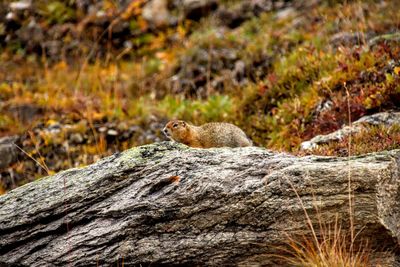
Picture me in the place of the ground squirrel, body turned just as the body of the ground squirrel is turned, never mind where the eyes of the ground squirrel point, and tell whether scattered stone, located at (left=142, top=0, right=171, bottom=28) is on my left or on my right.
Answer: on my right

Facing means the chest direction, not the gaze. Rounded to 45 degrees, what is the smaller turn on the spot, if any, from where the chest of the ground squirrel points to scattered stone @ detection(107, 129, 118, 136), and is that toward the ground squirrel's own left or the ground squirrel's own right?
approximately 45° to the ground squirrel's own right

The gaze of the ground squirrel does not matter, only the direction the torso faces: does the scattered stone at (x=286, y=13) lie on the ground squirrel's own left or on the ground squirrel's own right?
on the ground squirrel's own right

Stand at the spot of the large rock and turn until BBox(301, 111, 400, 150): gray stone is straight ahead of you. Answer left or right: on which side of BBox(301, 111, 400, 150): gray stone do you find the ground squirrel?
left

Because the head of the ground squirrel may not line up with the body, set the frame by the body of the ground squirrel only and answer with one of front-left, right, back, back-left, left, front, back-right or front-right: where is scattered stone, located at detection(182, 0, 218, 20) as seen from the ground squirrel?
right

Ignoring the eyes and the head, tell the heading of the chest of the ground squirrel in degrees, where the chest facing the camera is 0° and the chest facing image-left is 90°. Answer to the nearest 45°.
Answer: approximately 90°

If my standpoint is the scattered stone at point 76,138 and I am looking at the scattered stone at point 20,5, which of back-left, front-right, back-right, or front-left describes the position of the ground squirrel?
back-right

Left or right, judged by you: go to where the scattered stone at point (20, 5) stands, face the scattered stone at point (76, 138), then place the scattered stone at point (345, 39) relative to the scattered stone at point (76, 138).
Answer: left

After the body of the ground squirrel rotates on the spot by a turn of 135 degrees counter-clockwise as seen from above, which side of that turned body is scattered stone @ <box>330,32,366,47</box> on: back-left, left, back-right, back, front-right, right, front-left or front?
left

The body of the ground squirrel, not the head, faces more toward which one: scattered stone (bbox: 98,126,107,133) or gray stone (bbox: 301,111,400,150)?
the scattered stone

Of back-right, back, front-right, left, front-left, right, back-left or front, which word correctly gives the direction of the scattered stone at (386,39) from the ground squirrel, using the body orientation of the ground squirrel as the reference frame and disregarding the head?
back-right
